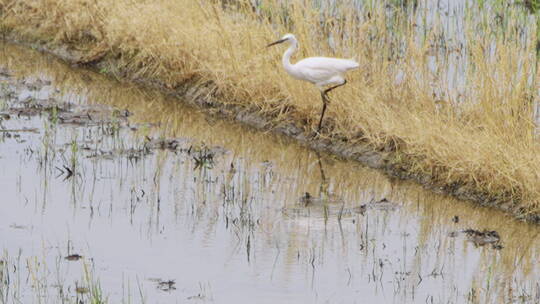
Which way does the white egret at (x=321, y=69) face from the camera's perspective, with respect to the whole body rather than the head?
to the viewer's left
